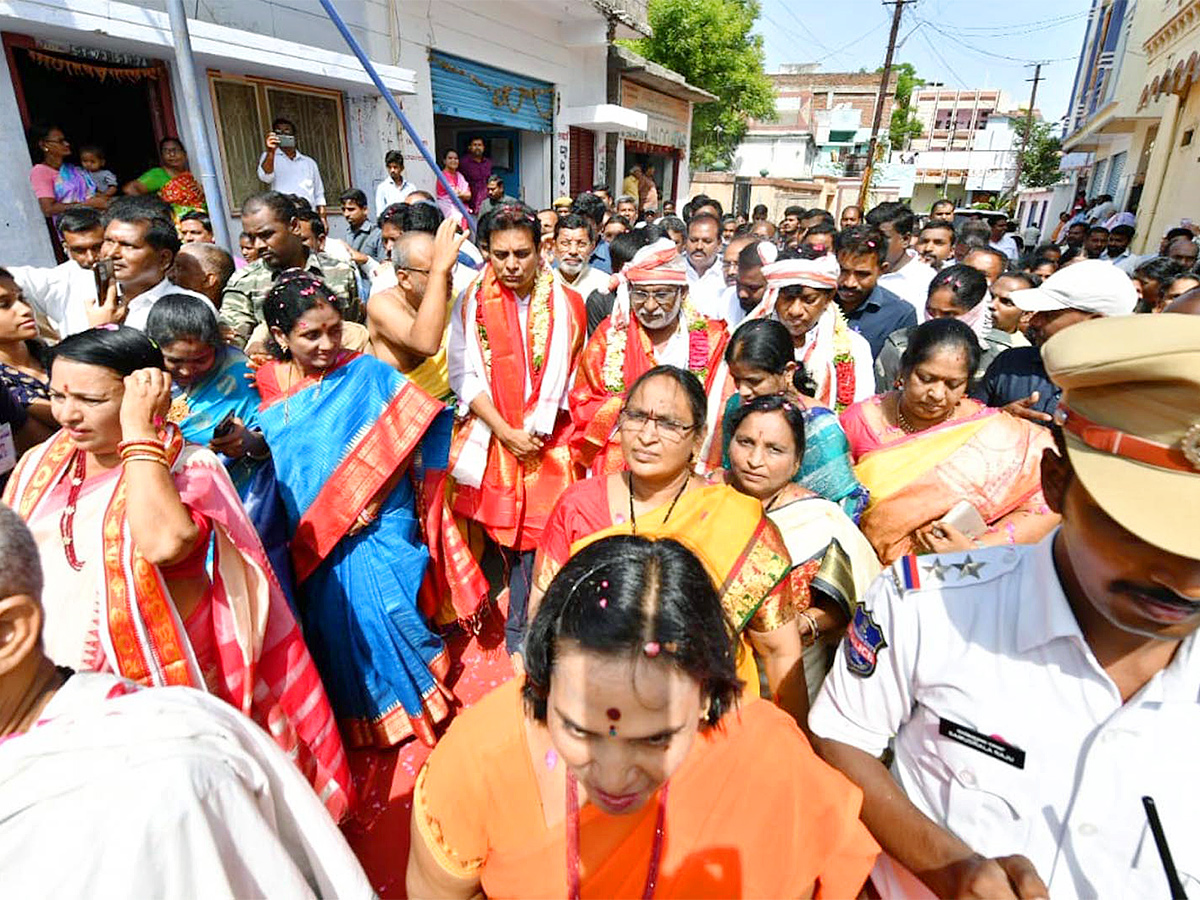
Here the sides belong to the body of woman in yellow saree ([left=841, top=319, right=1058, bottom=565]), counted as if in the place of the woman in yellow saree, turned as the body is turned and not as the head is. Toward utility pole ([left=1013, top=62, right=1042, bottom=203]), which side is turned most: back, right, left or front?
back

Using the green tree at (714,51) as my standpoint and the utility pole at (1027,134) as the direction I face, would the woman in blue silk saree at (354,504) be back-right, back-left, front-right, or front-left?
back-right

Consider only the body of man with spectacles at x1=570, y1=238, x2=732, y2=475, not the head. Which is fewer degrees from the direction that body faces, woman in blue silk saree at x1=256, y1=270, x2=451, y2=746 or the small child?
the woman in blue silk saree

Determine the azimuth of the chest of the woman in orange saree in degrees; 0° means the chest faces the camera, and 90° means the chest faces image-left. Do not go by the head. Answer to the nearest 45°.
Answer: approximately 0°

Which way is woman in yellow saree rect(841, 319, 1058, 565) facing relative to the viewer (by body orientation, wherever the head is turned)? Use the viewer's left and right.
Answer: facing the viewer

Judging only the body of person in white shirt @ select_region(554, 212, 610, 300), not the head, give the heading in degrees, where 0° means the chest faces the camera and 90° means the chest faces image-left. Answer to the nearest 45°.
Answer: approximately 0°

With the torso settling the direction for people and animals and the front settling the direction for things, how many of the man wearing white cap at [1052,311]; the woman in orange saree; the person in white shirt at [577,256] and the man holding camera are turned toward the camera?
3

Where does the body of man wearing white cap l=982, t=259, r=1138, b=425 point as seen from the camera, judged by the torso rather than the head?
to the viewer's left

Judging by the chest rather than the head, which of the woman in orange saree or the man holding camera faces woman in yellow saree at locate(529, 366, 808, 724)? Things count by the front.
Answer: the man holding camera

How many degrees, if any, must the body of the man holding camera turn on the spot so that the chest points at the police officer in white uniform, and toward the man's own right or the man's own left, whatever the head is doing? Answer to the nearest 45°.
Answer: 0° — they already face them
